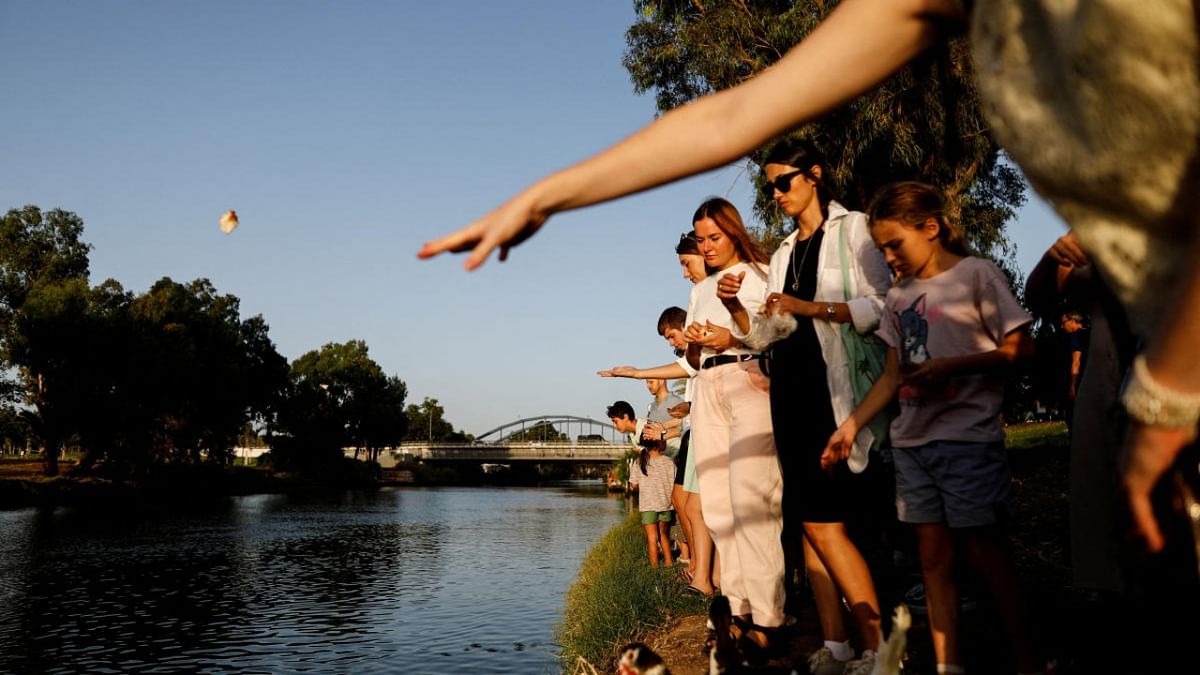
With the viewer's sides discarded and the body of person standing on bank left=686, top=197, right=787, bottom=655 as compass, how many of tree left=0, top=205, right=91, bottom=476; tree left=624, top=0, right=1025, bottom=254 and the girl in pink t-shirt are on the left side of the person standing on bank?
1

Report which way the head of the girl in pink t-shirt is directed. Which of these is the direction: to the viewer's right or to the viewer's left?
to the viewer's left

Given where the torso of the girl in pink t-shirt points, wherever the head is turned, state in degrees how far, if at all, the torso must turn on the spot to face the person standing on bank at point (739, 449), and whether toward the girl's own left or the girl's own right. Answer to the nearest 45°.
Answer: approximately 90° to the girl's own right

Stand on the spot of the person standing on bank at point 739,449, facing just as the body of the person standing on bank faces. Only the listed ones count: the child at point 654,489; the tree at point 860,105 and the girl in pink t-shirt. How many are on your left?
1

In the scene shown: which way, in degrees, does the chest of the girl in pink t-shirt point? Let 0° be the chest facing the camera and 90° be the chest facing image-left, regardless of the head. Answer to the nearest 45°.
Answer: approximately 45°

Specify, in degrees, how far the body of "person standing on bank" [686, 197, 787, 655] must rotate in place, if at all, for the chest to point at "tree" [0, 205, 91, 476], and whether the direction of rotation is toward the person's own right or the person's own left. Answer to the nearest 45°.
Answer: approximately 90° to the person's own right

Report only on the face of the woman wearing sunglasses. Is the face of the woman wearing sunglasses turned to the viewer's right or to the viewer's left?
to the viewer's left

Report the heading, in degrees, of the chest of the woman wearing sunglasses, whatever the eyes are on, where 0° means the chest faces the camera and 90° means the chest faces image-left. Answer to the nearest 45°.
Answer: approximately 45°
